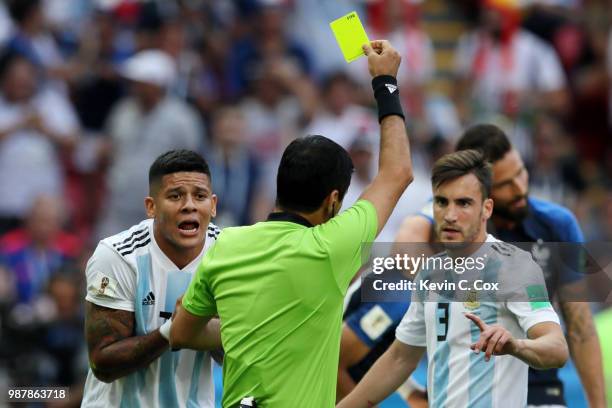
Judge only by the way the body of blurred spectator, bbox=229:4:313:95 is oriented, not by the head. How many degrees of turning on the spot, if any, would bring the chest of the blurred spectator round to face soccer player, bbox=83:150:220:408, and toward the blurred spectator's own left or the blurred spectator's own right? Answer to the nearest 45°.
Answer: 0° — they already face them

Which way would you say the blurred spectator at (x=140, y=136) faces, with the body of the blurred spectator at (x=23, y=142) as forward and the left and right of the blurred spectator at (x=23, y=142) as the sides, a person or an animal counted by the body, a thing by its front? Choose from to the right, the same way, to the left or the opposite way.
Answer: the same way

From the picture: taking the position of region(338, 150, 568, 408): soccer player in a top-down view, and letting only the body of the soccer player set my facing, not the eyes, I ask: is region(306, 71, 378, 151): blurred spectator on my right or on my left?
on my right

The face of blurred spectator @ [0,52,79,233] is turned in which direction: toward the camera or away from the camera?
toward the camera

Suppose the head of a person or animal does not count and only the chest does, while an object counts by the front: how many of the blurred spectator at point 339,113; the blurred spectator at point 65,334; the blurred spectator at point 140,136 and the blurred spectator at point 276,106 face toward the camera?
4

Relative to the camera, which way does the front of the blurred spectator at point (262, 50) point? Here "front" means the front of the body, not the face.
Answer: toward the camera

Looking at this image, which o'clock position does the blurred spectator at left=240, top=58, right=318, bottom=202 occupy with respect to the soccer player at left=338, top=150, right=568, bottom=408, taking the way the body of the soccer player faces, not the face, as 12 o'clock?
The blurred spectator is roughly at 4 o'clock from the soccer player.

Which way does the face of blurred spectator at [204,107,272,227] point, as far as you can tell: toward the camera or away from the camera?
toward the camera

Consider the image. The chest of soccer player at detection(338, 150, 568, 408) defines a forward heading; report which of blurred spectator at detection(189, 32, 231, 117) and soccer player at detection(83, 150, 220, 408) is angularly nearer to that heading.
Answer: the soccer player

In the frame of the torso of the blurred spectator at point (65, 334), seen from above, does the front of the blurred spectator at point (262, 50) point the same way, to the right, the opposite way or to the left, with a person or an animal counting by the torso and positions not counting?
the same way

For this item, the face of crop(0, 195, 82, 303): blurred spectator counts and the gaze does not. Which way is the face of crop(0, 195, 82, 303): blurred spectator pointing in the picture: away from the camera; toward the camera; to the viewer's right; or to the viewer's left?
toward the camera

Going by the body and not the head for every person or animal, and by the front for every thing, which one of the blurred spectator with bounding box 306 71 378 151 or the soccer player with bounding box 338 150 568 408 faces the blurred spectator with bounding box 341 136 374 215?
the blurred spectator with bounding box 306 71 378 151

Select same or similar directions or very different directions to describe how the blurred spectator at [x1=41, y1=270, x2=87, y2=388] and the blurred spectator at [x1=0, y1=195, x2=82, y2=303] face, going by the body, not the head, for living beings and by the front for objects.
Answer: same or similar directions

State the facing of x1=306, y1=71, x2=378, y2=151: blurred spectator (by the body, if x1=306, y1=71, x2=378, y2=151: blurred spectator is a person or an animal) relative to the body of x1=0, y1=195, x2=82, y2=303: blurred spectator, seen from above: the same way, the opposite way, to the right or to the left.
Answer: the same way

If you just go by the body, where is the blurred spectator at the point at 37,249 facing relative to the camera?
toward the camera

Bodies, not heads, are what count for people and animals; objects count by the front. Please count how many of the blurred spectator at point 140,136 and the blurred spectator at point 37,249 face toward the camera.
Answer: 2

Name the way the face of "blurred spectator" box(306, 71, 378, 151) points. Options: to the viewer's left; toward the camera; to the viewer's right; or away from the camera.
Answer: toward the camera

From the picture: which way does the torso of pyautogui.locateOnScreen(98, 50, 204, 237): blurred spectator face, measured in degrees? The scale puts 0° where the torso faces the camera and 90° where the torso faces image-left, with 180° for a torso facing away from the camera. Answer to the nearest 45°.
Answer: approximately 0°
